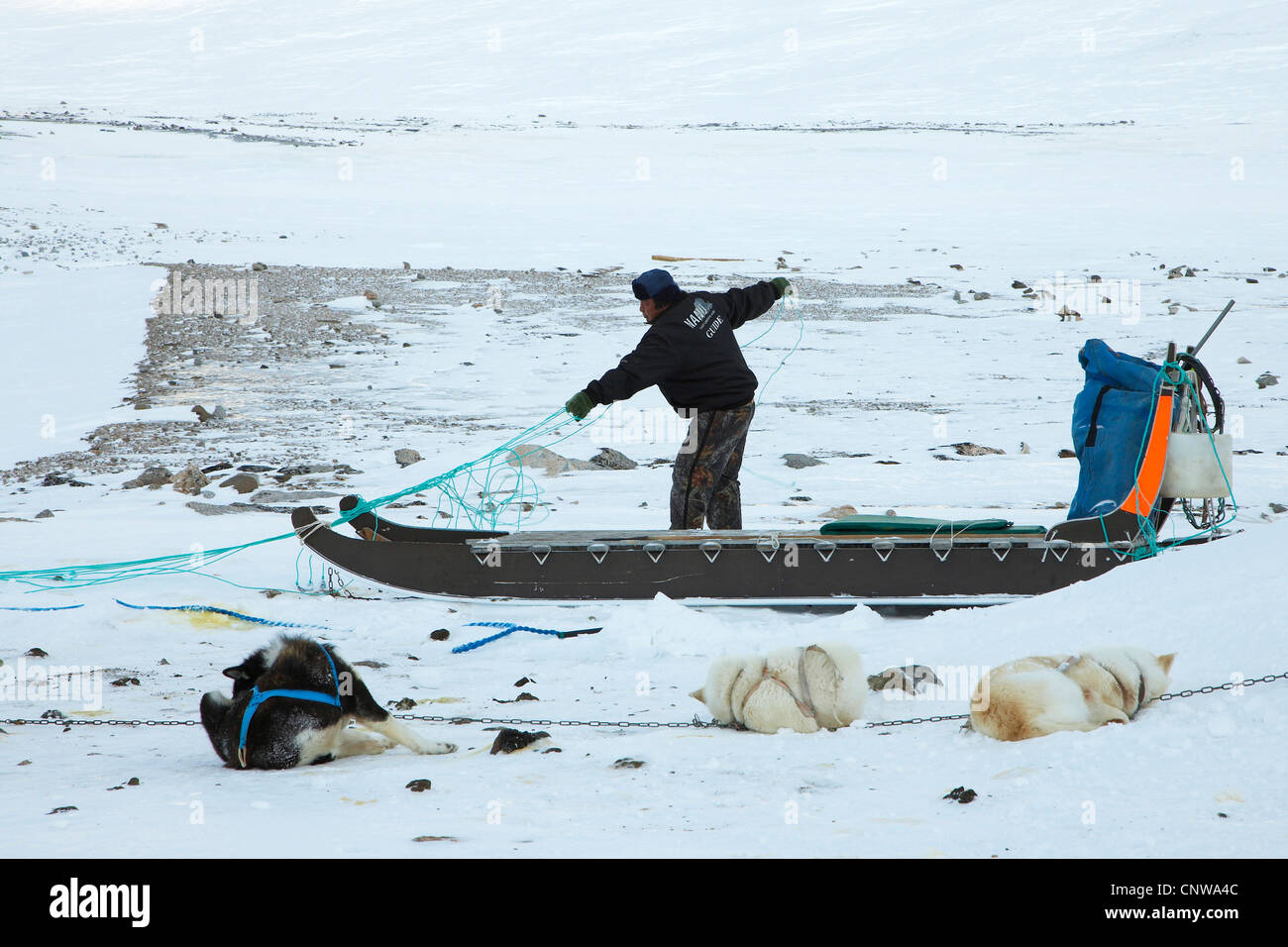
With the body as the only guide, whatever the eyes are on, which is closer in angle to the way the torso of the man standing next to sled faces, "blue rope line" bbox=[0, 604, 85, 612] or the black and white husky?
the blue rope line

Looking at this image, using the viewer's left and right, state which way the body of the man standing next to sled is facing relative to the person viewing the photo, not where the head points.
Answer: facing away from the viewer and to the left of the viewer

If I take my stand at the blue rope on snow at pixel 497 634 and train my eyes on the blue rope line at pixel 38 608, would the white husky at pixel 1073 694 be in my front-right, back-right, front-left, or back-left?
back-left

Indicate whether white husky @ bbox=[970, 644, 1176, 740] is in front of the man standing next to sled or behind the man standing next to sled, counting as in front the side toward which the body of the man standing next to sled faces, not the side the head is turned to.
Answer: behind
